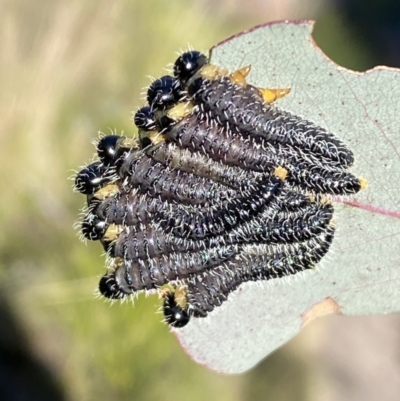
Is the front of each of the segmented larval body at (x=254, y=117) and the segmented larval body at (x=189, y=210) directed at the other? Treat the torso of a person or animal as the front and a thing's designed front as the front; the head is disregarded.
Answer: no

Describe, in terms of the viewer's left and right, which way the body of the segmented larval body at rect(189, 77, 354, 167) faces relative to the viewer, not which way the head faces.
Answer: facing to the left of the viewer

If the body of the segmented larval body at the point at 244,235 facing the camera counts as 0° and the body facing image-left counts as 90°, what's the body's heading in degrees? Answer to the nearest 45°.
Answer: approximately 90°

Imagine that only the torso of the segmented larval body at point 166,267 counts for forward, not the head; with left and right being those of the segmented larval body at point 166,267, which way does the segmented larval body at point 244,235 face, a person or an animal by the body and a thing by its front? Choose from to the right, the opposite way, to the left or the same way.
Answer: the same way

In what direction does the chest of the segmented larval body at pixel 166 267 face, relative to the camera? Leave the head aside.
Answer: to the viewer's left

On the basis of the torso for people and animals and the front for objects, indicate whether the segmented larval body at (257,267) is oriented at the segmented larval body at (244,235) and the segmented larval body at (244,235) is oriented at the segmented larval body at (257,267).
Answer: no

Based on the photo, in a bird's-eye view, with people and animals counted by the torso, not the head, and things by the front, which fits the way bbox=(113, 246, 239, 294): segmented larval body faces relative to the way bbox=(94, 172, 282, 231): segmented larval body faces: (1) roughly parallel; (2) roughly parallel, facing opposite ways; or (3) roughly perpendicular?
roughly parallel

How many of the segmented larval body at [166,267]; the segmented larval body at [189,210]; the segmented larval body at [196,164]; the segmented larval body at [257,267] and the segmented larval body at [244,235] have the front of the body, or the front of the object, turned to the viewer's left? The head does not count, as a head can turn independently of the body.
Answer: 5

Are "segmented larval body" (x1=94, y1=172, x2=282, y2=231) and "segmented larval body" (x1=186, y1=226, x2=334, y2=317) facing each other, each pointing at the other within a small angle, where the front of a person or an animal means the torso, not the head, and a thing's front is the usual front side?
no

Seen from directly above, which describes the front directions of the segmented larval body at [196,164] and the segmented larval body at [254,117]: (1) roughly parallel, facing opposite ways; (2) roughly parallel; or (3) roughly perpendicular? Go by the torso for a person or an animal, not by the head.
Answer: roughly parallel

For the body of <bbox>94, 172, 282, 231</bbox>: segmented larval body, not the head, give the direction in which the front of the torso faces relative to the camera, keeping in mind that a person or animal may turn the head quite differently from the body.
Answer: to the viewer's left

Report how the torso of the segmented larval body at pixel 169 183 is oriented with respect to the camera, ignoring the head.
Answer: to the viewer's left

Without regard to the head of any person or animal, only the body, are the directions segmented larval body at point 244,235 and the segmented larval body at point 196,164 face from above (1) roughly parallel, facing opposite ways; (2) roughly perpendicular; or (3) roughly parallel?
roughly parallel

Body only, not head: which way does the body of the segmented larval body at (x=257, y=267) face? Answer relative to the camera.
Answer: to the viewer's left
